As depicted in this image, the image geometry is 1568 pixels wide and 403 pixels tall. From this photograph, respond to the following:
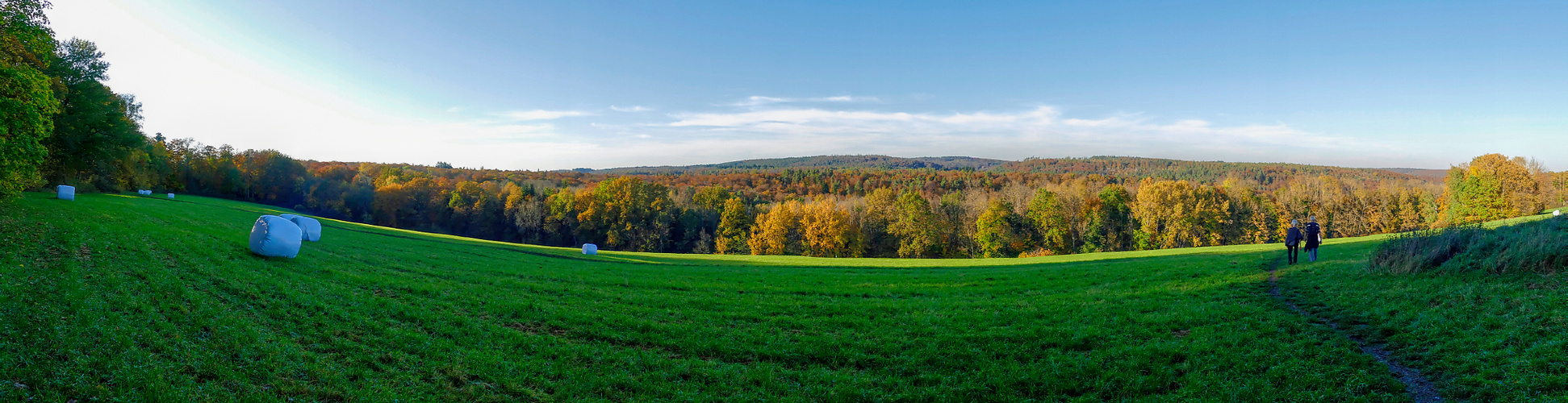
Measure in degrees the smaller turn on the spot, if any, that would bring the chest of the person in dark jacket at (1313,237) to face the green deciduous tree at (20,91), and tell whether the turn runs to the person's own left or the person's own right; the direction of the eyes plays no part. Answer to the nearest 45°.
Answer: approximately 135° to the person's own left

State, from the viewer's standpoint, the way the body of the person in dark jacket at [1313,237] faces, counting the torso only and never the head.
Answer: away from the camera

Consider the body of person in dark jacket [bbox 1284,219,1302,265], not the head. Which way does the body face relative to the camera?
away from the camera

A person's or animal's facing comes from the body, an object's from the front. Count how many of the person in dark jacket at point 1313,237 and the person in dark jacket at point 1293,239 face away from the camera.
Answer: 2
